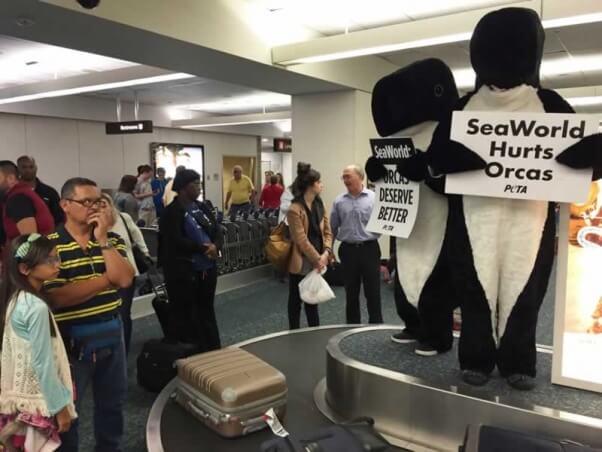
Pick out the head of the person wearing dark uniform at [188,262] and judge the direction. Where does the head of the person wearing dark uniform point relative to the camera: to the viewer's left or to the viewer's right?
to the viewer's right

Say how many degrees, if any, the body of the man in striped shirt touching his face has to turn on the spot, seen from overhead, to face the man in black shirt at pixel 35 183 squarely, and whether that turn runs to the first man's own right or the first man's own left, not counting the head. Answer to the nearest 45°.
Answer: approximately 135° to the first man's own left

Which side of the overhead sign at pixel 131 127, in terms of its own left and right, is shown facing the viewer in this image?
front

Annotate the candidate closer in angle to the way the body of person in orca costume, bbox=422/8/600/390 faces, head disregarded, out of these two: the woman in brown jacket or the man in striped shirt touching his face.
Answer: the man in striped shirt touching his face

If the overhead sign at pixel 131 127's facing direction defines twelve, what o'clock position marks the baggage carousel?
The baggage carousel is roughly at 12 o'clock from the overhead sign.

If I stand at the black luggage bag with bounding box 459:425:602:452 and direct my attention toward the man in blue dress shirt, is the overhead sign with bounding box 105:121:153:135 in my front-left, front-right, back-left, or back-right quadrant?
front-left

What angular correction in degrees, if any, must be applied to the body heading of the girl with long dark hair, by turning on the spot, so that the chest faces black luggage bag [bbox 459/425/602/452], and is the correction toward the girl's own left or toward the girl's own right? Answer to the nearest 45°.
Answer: approximately 45° to the girl's own right

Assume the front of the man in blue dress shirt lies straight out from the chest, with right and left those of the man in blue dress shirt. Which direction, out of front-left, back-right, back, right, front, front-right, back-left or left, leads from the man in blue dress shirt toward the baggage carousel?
front

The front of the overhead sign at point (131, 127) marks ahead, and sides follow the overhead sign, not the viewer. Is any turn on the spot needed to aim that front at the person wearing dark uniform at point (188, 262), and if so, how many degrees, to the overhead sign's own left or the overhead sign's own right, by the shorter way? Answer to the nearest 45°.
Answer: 0° — it already faces them

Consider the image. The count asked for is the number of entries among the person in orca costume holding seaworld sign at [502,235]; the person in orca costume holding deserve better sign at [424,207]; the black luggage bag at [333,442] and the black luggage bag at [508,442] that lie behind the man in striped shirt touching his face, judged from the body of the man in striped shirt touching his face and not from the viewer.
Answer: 0

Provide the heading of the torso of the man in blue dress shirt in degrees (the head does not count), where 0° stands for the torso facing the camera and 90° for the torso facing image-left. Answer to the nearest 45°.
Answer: approximately 0°

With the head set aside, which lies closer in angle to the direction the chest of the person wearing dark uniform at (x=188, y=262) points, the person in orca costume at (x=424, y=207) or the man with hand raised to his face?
the person in orca costume

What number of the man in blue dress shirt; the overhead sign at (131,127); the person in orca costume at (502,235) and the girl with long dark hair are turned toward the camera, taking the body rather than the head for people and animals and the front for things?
3

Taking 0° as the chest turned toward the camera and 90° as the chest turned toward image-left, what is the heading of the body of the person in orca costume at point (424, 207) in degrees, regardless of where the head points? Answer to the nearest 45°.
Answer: approximately 45°

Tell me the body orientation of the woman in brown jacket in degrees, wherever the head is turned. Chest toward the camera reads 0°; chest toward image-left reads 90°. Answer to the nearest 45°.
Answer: approximately 315°

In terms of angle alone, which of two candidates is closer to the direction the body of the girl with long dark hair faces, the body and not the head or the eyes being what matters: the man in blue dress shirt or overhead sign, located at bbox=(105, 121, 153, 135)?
the man in blue dress shirt
